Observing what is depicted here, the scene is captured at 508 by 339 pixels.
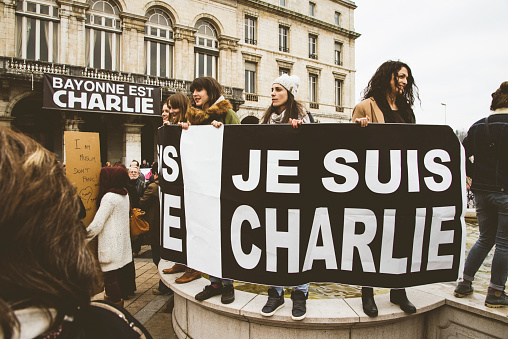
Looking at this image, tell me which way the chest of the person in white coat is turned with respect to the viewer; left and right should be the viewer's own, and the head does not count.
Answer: facing away from the viewer and to the left of the viewer

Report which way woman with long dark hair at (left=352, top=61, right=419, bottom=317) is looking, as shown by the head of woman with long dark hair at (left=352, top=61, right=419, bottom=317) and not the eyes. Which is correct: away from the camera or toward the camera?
toward the camera

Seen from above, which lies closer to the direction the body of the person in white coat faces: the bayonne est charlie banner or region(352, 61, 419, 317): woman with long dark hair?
the bayonne est charlie banner

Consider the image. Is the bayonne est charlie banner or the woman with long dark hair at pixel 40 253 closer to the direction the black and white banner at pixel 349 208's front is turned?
the woman with long dark hair

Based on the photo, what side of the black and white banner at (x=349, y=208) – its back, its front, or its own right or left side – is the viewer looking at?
front

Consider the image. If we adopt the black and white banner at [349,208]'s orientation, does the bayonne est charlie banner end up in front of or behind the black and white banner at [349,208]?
behind

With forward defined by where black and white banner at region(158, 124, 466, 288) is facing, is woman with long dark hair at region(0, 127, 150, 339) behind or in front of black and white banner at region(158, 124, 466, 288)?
in front

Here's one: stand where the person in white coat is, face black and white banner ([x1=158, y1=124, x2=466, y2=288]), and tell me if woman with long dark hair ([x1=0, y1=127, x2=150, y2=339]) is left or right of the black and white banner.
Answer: right

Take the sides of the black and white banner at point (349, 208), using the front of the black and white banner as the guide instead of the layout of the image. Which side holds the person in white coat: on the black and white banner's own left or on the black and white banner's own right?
on the black and white banner's own right

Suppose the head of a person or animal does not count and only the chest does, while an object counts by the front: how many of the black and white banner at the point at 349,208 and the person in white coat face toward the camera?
1

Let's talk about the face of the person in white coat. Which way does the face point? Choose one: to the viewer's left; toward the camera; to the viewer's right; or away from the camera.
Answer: away from the camera

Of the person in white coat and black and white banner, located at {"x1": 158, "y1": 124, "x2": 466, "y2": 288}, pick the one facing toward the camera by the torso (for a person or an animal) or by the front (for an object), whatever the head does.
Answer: the black and white banner
